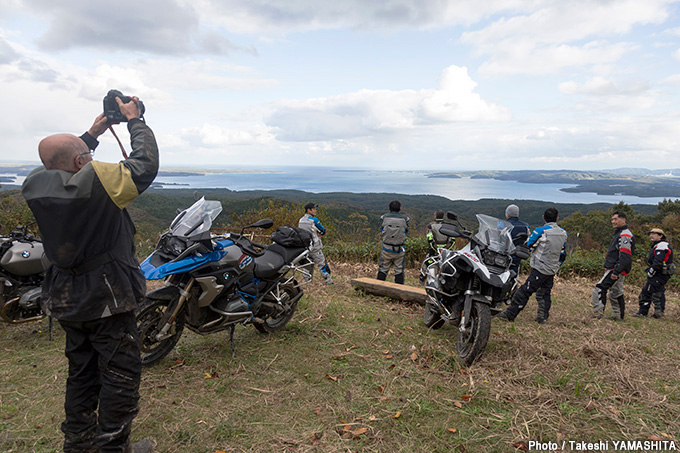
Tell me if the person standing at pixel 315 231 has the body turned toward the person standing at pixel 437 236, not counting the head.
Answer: yes

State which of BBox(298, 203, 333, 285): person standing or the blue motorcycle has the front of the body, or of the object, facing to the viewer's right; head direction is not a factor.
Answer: the person standing

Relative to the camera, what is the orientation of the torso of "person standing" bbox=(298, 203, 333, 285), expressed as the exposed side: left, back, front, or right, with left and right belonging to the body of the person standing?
right

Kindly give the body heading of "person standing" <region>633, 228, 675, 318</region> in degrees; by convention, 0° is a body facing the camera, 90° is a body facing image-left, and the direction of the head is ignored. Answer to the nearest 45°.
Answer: approximately 90°

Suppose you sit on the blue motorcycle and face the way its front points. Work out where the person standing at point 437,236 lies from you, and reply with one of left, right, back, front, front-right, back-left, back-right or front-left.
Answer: back

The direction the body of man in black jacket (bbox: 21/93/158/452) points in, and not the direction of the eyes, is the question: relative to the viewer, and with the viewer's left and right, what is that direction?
facing away from the viewer and to the right of the viewer

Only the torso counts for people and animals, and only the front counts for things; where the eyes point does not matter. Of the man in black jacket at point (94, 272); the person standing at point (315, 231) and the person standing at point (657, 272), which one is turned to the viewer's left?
the person standing at point (657, 272)

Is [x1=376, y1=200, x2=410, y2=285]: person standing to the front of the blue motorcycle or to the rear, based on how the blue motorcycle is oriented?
to the rear

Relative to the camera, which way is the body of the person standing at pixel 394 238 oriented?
away from the camera
